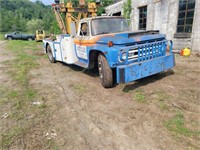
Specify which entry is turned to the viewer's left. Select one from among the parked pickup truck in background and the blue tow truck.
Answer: the parked pickup truck in background

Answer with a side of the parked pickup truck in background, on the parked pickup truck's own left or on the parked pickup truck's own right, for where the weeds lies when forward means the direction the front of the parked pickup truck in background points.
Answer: on the parked pickup truck's own left

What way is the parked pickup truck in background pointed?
to the viewer's left

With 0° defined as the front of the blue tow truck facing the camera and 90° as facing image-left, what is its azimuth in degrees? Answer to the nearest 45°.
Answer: approximately 315°

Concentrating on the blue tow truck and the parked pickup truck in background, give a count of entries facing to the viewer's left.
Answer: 1

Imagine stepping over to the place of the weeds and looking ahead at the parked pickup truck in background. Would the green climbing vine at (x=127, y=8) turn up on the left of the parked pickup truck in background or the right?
right
